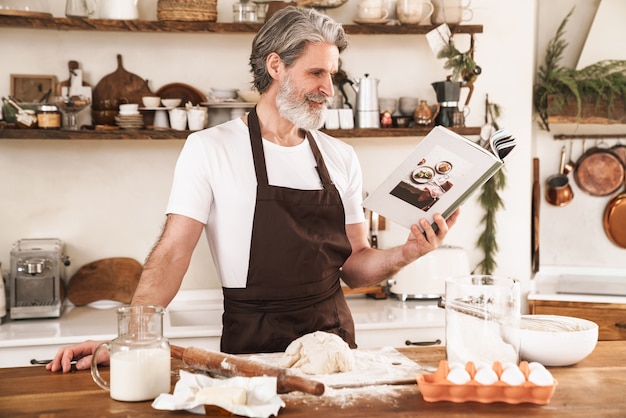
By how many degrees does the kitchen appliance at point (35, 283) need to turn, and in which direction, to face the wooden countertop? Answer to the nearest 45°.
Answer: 0° — it already faces it

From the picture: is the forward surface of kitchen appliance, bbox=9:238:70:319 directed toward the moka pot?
no

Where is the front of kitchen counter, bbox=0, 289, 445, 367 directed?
toward the camera

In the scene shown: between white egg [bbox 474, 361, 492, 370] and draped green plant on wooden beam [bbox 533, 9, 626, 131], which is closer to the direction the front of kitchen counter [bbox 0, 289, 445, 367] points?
the white egg

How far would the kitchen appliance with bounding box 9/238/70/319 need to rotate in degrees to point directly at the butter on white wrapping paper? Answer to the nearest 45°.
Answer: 0° — it already faces it

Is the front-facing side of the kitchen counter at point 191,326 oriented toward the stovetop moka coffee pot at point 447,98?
no

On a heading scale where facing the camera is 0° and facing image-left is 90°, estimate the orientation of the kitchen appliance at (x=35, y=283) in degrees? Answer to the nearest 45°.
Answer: approximately 0°

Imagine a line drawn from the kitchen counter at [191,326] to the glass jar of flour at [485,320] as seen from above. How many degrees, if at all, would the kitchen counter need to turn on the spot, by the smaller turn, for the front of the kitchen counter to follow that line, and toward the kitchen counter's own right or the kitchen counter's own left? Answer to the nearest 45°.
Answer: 0° — it already faces it

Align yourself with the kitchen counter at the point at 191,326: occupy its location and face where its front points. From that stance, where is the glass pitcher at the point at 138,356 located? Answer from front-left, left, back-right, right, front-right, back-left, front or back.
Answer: front

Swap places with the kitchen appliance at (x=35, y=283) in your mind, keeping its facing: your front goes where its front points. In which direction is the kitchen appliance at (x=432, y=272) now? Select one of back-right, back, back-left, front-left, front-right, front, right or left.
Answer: left

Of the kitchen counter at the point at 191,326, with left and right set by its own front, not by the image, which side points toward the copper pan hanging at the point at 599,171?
left

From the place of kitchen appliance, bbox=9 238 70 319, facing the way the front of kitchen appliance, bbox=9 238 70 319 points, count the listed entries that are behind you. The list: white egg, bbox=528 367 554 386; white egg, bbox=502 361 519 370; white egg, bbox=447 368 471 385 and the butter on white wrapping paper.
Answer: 0
